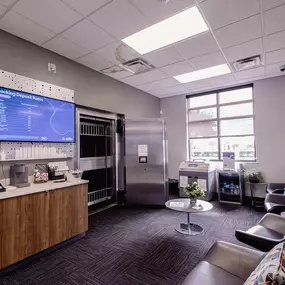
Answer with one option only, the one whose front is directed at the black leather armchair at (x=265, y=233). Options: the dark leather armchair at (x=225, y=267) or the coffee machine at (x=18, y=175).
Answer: the coffee machine

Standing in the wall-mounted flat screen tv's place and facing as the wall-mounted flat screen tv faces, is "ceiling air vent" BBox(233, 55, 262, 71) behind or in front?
in front

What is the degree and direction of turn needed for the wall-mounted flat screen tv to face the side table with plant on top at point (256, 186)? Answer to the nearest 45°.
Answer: approximately 45° to its left

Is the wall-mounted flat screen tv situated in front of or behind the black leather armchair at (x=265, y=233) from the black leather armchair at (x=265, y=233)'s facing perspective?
in front

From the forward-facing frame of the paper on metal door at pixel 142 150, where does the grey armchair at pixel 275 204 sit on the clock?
The grey armchair is roughly at 10 o'clock from the paper on metal door.

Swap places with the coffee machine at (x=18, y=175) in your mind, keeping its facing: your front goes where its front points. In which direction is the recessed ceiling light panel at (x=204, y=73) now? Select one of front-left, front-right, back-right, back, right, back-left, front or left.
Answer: front-left

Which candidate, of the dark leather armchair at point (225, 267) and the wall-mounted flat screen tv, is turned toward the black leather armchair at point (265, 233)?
the wall-mounted flat screen tv

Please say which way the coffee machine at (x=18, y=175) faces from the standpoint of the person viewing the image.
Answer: facing the viewer and to the right of the viewer

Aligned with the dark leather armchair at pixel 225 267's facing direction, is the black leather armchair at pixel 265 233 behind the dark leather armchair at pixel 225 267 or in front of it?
behind

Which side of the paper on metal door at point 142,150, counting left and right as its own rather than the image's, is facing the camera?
front

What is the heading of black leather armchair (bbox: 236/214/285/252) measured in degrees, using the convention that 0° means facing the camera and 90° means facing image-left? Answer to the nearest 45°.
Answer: approximately 45°

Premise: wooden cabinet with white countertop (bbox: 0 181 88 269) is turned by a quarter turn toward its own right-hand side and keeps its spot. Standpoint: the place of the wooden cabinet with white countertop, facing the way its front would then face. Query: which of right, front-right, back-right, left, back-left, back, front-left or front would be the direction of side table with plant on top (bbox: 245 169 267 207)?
back-left

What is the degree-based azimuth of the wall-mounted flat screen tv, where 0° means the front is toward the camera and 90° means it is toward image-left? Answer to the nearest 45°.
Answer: approximately 315°

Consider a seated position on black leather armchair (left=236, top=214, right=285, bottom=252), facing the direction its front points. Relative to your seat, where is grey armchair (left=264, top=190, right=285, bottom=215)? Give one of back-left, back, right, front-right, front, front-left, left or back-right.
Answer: back-right

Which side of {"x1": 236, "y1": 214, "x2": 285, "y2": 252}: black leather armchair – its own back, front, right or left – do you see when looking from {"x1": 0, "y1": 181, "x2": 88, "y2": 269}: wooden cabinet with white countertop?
front

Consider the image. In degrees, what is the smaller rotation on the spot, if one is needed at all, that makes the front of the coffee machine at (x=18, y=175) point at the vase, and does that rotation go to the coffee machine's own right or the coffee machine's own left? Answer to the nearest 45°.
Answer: approximately 45° to the coffee machine's own left
